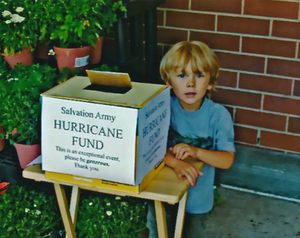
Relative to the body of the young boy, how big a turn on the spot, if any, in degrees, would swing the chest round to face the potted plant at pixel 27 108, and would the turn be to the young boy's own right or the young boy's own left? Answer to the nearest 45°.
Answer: approximately 90° to the young boy's own right

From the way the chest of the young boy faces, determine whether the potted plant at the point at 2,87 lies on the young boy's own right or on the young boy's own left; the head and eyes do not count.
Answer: on the young boy's own right

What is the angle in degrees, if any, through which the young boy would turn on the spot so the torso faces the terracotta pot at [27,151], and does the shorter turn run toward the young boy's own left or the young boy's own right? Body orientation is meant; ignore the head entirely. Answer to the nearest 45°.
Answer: approximately 90° to the young boy's own right

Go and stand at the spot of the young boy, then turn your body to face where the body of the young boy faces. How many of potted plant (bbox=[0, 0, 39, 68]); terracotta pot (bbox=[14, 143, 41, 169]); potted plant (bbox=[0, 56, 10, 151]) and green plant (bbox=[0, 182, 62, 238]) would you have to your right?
4

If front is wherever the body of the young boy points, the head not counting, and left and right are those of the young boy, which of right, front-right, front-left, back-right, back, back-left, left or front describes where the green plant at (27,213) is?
right

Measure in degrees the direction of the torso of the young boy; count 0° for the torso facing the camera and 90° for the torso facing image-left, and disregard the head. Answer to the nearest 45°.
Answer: approximately 0°

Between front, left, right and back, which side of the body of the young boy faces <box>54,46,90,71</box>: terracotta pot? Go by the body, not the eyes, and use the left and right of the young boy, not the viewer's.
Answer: right

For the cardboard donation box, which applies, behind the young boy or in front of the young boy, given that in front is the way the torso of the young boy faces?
in front

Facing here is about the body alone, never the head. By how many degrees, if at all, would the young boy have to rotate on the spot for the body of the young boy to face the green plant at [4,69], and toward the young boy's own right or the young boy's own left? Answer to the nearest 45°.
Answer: approximately 90° to the young boy's own right
